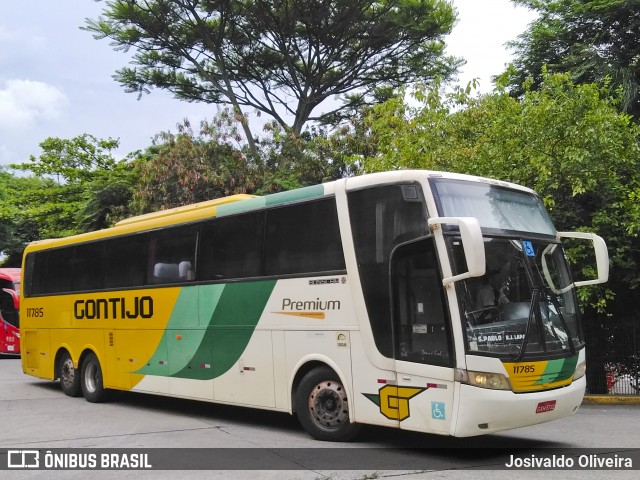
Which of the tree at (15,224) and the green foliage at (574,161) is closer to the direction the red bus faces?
the green foliage

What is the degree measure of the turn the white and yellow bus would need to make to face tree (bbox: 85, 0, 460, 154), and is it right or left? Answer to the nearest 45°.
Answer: approximately 135° to its left

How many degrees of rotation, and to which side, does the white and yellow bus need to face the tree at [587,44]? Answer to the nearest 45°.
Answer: approximately 90° to its left

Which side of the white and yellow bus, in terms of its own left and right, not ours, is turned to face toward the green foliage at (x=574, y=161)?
left

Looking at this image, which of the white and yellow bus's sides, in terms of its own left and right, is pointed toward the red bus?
back

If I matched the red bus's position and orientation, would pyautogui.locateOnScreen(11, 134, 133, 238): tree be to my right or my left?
on my left
